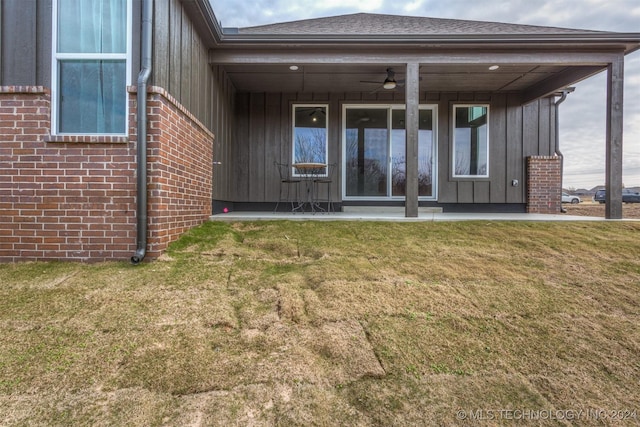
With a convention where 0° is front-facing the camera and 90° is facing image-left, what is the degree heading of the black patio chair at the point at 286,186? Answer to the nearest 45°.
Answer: approximately 270°

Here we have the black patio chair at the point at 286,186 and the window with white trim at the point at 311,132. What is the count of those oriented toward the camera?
1

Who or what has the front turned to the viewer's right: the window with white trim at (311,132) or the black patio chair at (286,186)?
the black patio chair

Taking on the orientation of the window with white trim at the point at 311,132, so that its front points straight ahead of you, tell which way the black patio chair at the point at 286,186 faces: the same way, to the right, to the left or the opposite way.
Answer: to the left
